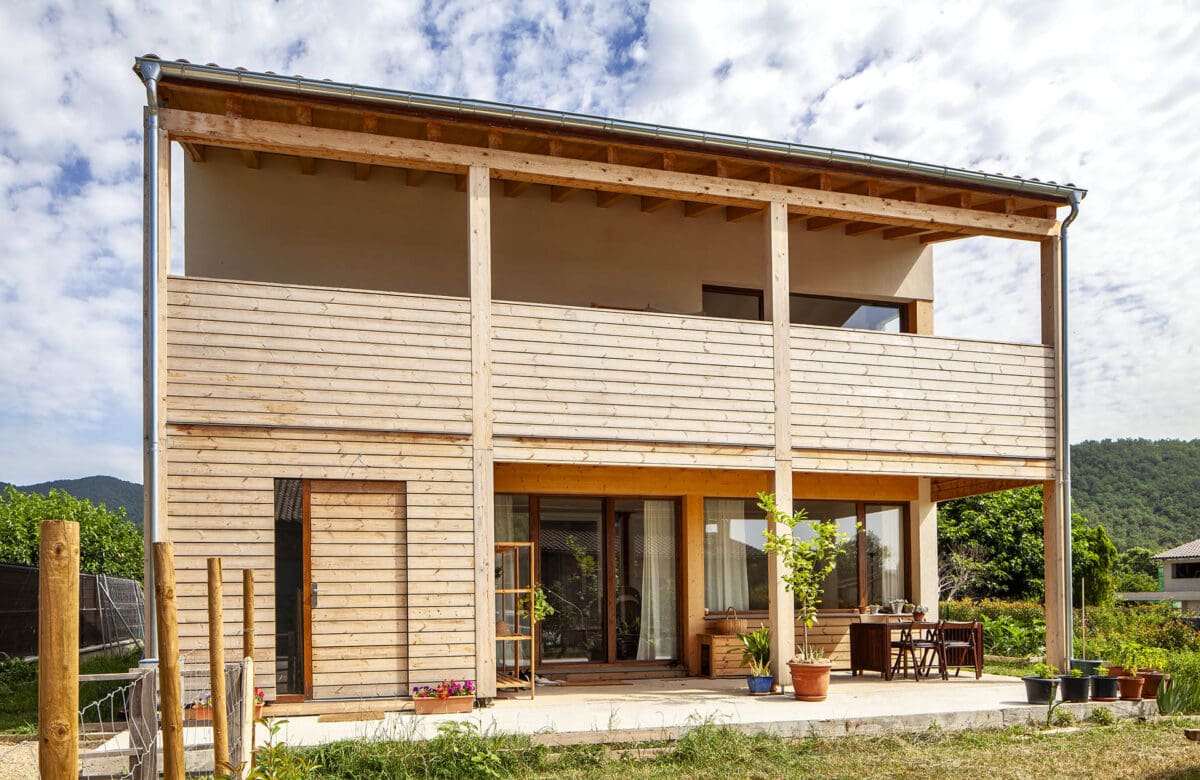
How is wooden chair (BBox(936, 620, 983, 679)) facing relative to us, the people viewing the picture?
facing away from the viewer and to the left of the viewer

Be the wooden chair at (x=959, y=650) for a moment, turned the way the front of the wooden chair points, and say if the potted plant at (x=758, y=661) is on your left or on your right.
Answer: on your left

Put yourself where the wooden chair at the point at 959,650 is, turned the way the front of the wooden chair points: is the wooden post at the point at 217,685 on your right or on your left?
on your left

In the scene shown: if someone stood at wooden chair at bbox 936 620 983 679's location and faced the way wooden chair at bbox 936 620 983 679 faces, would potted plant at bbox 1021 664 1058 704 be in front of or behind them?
behind

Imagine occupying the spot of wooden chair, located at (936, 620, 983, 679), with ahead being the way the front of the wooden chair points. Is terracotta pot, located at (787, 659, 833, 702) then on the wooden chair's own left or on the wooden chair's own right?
on the wooden chair's own left
